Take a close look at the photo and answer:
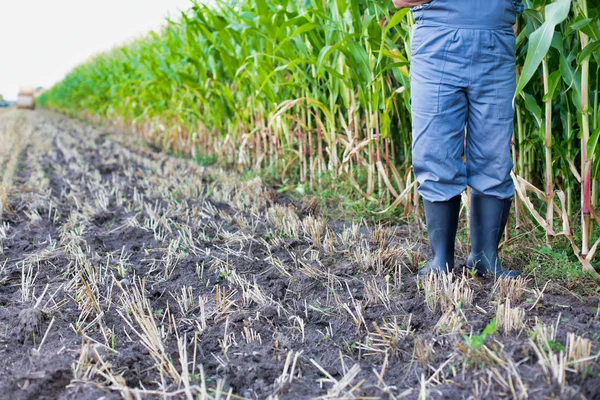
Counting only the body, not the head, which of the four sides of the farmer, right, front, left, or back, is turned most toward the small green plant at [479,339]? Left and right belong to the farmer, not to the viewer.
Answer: front

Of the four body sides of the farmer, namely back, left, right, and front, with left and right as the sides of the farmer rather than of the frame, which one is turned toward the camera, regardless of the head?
front
